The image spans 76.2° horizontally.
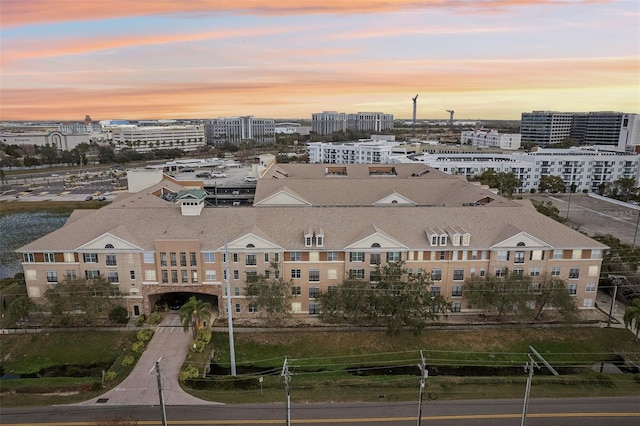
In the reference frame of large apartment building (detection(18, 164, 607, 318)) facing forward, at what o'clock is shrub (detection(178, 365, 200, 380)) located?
The shrub is roughly at 1 o'clock from the large apartment building.

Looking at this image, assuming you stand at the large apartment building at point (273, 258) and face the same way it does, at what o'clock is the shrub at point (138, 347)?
The shrub is roughly at 2 o'clock from the large apartment building.

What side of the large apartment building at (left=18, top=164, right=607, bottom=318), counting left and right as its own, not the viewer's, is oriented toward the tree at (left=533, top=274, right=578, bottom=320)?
left

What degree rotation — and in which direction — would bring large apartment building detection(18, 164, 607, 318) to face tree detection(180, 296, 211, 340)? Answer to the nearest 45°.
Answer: approximately 45° to its right

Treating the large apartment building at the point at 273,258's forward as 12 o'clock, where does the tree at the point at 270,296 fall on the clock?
The tree is roughly at 12 o'clock from the large apartment building.

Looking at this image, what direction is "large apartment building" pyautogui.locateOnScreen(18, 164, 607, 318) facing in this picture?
toward the camera

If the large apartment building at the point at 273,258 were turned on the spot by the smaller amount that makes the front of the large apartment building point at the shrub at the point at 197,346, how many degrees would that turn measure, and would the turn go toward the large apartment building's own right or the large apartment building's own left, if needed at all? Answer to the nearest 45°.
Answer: approximately 45° to the large apartment building's own right

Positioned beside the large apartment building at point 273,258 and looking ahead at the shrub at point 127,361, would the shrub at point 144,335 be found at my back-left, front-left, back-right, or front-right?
front-right
